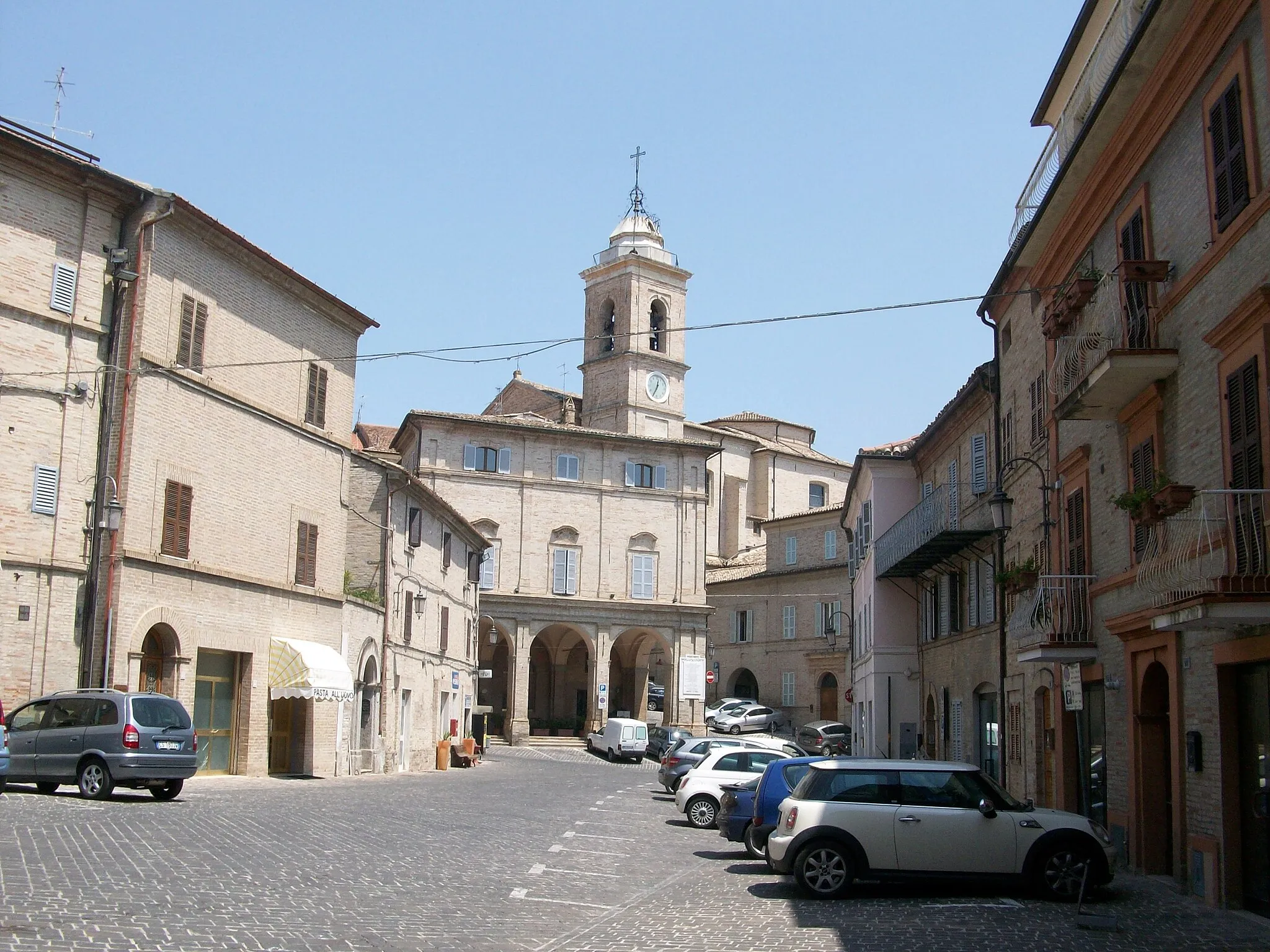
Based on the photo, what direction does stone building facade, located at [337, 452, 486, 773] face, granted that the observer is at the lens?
facing the viewer and to the right of the viewer

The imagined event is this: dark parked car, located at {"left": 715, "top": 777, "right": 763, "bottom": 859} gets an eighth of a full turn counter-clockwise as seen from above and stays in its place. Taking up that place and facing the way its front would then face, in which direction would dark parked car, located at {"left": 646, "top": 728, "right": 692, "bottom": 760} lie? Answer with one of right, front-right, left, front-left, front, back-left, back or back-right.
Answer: front

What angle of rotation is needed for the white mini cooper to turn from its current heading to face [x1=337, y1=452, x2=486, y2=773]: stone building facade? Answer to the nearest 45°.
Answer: approximately 135° to its left

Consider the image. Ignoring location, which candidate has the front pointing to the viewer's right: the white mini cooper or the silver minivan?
the white mini cooper

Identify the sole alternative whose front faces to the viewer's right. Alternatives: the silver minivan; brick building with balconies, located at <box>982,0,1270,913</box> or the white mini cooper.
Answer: the white mini cooper

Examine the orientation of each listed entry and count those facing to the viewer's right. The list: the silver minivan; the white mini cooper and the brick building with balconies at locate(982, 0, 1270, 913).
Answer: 1

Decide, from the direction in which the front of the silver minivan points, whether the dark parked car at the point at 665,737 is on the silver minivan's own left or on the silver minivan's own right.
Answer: on the silver minivan's own right

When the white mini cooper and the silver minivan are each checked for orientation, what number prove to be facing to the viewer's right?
1

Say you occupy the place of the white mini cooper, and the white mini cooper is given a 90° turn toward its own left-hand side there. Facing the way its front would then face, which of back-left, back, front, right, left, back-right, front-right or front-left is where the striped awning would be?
front-left

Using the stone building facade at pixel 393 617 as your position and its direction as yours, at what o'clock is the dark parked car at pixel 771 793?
The dark parked car is roughly at 1 o'clock from the stone building facade.

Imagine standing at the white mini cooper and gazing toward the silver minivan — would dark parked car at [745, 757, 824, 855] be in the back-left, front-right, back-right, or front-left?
front-right

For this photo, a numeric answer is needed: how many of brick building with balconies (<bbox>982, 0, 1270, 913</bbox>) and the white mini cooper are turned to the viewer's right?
1

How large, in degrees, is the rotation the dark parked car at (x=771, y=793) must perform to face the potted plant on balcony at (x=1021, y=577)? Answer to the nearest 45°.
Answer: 0° — it already faces it

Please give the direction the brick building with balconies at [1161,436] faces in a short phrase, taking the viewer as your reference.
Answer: facing the viewer and to the left of the viewer

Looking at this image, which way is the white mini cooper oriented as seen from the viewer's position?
to the viewer's right

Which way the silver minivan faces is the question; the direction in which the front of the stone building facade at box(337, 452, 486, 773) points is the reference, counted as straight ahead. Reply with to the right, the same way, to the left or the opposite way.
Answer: the opposite way

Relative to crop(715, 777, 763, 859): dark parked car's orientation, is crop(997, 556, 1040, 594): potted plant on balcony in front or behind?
in front
